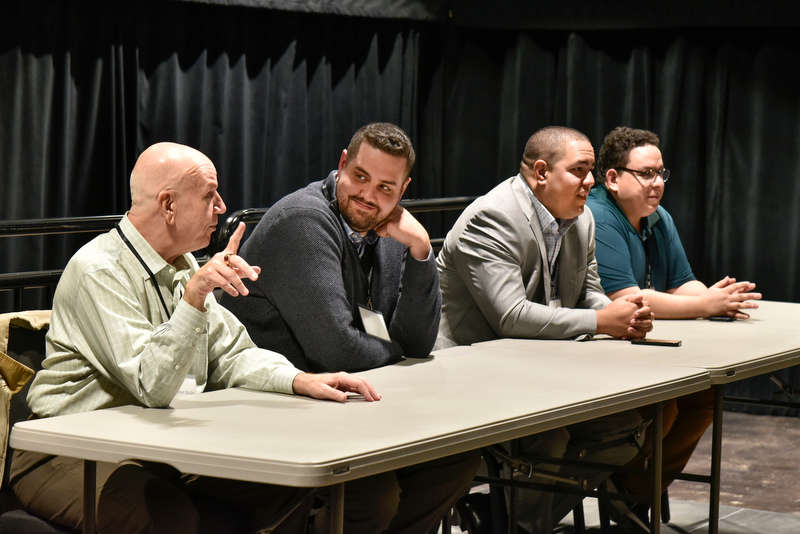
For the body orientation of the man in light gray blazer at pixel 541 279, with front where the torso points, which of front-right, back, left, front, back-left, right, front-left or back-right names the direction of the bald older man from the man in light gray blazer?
right

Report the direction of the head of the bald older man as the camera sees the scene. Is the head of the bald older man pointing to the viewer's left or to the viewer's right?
to the viewer's right

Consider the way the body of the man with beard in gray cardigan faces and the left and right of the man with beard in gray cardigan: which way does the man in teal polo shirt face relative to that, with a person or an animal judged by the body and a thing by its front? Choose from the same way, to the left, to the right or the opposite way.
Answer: the same way

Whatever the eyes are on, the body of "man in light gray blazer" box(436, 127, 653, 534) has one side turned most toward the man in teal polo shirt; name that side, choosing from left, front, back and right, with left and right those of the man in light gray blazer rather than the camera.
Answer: left

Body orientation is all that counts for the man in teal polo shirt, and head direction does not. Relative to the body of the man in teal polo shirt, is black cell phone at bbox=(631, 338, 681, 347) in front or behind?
in front

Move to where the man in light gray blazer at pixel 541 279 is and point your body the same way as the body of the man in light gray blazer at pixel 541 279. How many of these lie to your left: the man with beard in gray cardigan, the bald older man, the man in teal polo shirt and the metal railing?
1

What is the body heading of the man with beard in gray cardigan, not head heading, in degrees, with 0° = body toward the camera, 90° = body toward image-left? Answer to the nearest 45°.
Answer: approximately 315°

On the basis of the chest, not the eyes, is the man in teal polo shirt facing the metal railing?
no

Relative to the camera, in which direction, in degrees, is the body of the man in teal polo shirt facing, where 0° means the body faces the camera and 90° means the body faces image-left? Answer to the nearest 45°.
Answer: approximately 315°

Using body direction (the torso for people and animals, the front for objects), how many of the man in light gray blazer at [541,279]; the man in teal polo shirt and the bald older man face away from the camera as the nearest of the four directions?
0

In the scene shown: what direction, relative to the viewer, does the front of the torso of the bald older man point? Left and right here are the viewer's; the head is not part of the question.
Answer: facing to the right of the viewer

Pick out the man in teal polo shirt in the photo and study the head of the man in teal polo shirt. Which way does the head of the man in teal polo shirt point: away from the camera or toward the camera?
toward the camera

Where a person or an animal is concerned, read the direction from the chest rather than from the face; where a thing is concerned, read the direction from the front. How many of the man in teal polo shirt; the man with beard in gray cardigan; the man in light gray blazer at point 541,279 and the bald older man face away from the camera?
0

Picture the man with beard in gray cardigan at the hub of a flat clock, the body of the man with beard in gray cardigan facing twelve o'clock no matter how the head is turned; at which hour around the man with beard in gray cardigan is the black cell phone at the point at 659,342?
The black cell phone is roughly at 10 o'clock from the man with beard in gray cardigan.

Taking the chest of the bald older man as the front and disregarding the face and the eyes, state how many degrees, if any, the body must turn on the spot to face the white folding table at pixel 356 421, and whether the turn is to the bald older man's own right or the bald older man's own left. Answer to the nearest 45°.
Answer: approximately 45° to the bald older man's own left

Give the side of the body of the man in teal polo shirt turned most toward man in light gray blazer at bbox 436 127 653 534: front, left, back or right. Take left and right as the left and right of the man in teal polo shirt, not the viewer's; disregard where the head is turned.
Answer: right

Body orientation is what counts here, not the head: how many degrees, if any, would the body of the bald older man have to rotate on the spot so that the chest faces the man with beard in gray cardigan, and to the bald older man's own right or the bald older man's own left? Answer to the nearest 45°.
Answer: approximately 45° to the bald older man's own left

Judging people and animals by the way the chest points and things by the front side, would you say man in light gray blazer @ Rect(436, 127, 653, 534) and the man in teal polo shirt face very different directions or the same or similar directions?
same or similar directions
